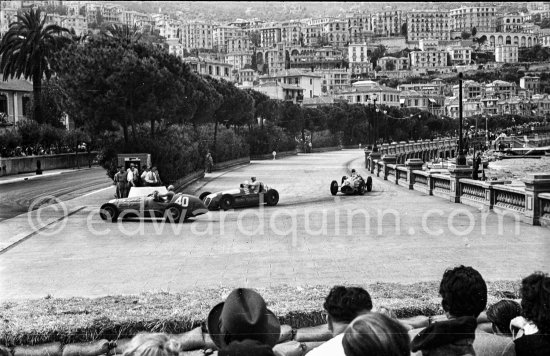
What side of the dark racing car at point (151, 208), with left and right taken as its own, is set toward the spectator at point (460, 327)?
left

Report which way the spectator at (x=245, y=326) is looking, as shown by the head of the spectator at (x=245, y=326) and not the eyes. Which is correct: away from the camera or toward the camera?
away from the camera

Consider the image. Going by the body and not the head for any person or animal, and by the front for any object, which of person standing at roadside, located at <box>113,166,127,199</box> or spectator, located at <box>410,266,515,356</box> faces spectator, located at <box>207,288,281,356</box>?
the person standing at roadside

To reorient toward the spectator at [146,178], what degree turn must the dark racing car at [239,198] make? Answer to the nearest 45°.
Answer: approximately 45° to its right

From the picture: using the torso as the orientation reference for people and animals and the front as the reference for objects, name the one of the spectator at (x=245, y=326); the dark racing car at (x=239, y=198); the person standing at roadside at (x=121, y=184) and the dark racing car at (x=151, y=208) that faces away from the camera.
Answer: the spectator

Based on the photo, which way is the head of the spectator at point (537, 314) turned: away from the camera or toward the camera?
away from the camera

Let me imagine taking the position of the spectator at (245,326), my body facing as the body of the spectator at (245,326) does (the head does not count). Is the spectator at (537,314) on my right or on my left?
on my right

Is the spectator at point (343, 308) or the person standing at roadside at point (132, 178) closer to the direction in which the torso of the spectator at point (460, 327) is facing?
the person standing at roadside

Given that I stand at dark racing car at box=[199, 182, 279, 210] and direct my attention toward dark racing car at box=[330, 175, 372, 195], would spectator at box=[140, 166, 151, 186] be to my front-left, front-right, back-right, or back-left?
back-left

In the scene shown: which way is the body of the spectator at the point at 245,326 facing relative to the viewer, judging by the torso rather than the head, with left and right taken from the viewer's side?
facing away from the viewer

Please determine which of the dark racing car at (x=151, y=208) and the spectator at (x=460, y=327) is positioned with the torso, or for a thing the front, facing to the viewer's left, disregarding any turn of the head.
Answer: the dark racing car

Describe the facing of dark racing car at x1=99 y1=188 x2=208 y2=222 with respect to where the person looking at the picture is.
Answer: facing to the left of the viewer

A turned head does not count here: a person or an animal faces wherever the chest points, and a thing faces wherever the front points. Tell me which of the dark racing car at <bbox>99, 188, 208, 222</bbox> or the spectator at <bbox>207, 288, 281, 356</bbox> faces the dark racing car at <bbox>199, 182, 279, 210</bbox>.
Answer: the spectator

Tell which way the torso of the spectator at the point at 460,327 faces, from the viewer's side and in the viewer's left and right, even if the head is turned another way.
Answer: facing away from the viewer

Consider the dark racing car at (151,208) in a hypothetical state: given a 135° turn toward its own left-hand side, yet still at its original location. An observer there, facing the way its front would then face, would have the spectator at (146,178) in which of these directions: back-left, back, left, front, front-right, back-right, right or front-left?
back-left
